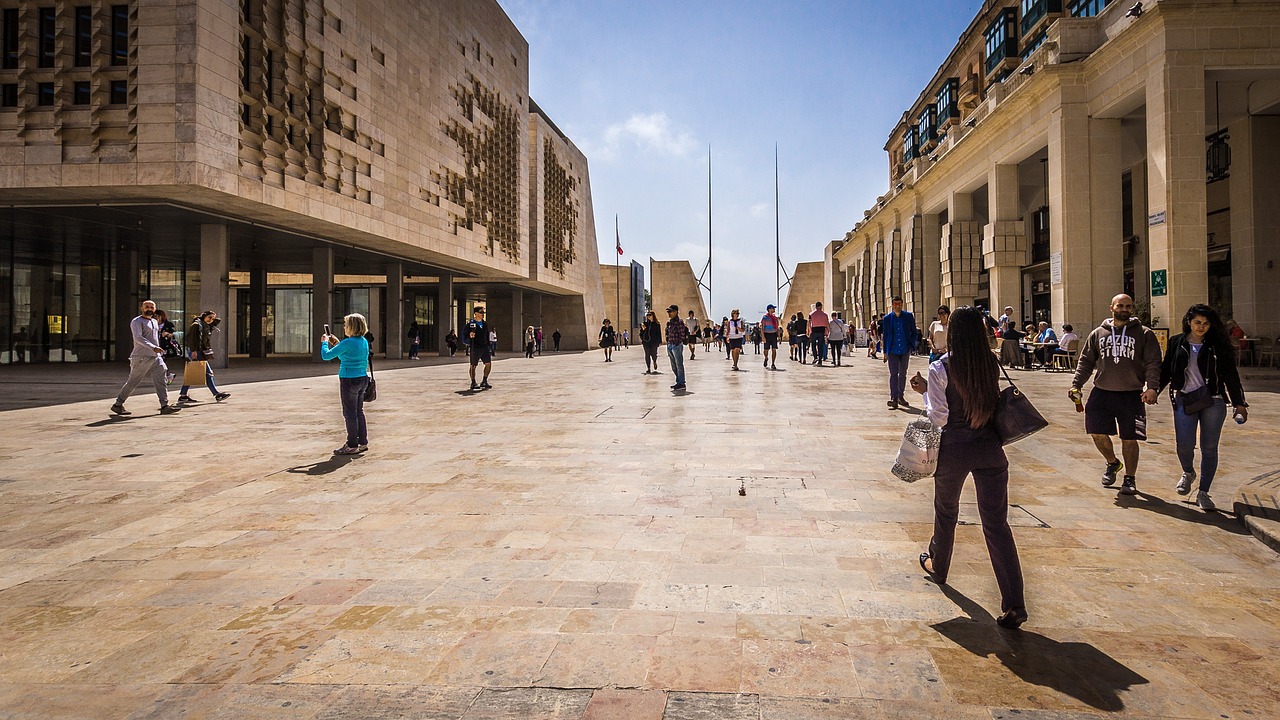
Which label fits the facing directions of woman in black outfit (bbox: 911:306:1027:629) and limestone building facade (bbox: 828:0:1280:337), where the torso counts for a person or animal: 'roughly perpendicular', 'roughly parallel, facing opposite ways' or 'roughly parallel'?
roughly perpendicular

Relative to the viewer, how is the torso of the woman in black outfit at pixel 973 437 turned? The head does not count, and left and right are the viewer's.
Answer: facing away from the viewer and to the left of the viewer

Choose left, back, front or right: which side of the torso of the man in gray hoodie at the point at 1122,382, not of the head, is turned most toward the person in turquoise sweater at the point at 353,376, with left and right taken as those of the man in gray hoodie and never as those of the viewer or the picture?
right

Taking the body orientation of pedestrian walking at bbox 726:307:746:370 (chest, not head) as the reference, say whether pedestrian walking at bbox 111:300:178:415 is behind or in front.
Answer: in front

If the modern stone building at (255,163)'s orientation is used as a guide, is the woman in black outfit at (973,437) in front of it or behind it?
in front
